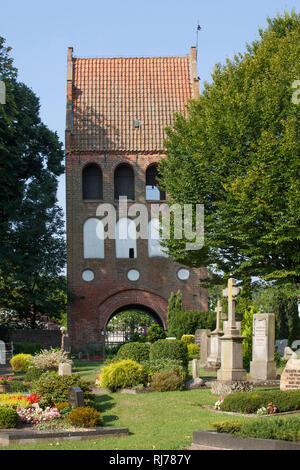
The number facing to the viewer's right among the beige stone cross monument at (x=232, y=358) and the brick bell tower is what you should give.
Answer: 0

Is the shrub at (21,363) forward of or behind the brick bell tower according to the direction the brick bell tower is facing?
forward

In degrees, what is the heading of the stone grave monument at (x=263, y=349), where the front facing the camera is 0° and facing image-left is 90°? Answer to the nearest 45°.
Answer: approximately 45°

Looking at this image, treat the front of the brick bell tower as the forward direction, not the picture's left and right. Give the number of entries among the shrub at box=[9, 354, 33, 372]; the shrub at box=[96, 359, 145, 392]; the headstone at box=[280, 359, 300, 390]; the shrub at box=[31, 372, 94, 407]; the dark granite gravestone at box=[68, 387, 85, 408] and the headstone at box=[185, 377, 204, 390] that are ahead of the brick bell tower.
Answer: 6

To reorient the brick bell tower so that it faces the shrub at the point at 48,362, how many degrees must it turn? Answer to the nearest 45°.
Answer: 0° — it already faces it

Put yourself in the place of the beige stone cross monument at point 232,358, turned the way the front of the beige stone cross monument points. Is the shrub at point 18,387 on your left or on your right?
on your right

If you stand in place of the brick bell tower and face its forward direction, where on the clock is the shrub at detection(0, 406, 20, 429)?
The shrub is roughly at 12 o'clock from the brick bell tower.

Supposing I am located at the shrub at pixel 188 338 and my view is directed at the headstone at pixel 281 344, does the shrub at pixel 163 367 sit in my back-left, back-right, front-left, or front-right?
back-right

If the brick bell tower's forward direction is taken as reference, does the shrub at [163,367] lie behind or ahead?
ahead

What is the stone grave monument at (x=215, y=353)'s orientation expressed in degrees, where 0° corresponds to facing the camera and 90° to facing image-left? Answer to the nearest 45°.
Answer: approximately 45°

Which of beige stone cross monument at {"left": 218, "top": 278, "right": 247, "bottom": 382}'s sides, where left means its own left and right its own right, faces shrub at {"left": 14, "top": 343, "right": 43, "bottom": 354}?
right
